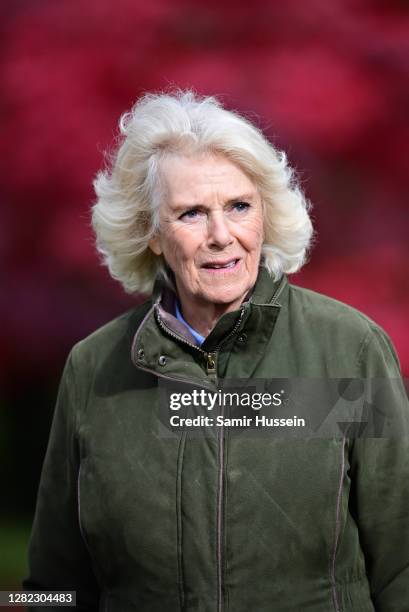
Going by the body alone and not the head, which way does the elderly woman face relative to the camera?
toward the camera
